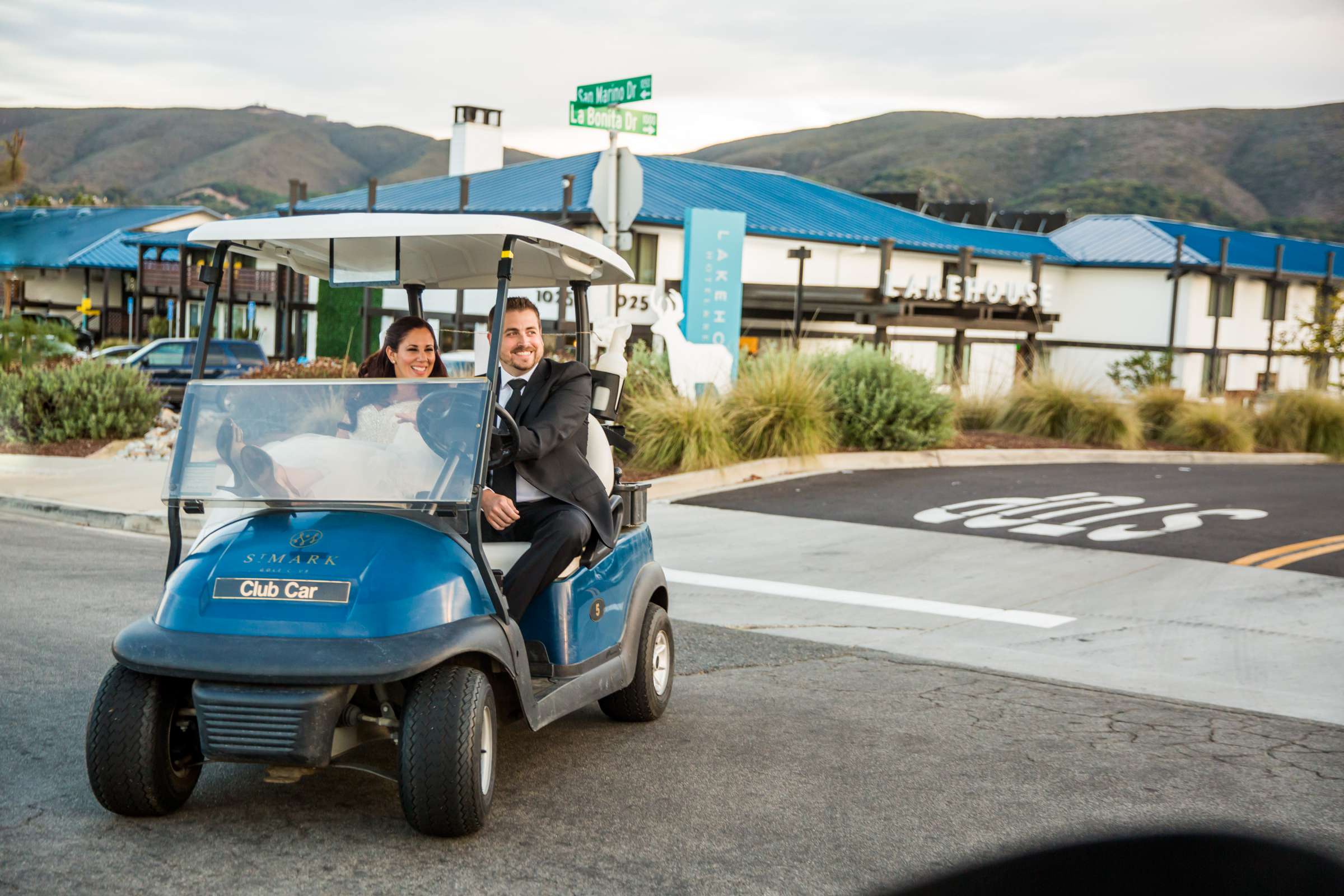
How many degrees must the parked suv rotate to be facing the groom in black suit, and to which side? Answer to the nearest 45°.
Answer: approximately 90° to its left

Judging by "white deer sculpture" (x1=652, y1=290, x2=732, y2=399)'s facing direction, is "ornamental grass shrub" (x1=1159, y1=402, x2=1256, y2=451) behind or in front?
behind

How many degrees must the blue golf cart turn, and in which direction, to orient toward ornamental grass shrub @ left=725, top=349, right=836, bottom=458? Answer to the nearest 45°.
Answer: approximately 180°

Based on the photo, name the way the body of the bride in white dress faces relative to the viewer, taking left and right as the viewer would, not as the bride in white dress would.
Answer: facing the viewer and to the left of the viewer

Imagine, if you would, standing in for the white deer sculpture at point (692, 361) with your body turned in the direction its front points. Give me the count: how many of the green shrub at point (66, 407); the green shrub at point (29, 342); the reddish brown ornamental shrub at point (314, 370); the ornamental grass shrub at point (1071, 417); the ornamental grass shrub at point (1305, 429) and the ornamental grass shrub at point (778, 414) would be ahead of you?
3

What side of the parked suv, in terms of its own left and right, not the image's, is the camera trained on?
left

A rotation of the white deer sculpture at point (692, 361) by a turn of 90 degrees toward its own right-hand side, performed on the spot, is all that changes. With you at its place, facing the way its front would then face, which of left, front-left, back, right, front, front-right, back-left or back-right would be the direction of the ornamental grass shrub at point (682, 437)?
back

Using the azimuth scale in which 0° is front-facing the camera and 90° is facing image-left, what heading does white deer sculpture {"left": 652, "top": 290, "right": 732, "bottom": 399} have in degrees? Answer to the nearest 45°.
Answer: approximately 90°

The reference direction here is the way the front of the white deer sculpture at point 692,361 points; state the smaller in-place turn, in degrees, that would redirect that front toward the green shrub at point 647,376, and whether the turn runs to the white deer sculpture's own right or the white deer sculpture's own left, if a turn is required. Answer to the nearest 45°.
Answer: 0° — it already faces it

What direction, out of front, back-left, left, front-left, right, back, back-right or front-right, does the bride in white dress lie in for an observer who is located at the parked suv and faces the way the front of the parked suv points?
left

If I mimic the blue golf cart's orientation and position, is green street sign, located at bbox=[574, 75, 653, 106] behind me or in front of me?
behind

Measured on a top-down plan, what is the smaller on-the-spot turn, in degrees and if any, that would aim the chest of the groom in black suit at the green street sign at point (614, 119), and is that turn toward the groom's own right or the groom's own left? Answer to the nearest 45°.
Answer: approximately 135° to the groom's own right
